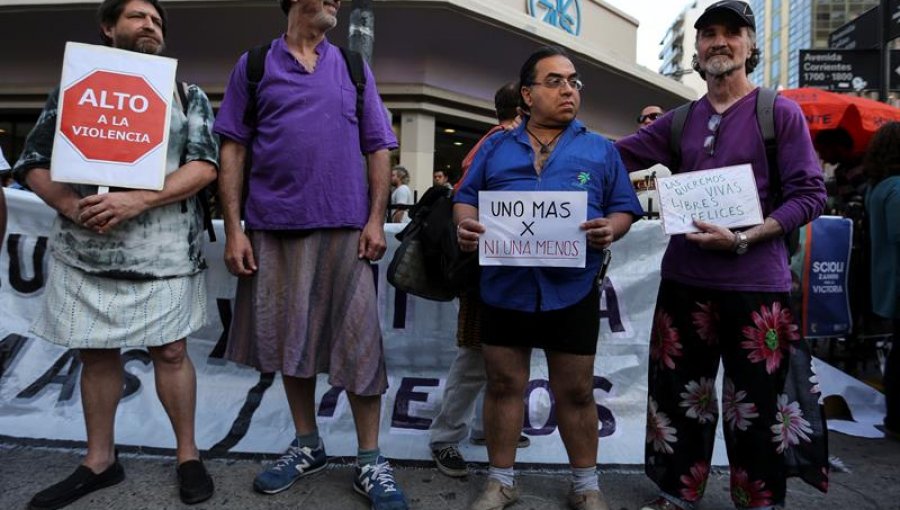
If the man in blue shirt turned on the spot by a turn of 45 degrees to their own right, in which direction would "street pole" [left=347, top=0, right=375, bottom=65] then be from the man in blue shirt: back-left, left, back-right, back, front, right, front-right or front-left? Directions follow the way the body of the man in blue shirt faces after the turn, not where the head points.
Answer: right

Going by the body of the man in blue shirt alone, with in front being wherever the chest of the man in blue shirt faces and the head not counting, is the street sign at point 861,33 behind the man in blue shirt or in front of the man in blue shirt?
behind

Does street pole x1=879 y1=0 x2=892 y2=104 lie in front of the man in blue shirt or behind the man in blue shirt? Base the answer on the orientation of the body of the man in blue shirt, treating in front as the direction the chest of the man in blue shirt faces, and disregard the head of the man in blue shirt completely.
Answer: behind

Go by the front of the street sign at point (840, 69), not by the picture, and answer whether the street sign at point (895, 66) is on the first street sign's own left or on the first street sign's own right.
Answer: on the first street sign's own left

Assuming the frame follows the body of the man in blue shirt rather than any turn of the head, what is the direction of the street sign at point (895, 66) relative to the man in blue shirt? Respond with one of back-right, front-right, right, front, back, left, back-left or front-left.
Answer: back-left

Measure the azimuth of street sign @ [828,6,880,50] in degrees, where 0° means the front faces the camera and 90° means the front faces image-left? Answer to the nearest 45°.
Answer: approximately 45°

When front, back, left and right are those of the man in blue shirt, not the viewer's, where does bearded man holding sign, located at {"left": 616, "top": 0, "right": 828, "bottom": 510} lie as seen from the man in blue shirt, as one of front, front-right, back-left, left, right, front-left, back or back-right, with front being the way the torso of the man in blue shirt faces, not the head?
left

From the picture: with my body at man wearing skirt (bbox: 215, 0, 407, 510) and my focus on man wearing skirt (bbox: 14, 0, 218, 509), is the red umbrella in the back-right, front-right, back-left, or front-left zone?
back-right

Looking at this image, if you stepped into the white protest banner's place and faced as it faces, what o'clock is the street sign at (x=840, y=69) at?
The street sign is roughly at 8 o'clock from the white protest banner.

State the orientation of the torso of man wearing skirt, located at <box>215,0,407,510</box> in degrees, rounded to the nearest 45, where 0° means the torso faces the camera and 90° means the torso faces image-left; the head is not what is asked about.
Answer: approximately 0°
